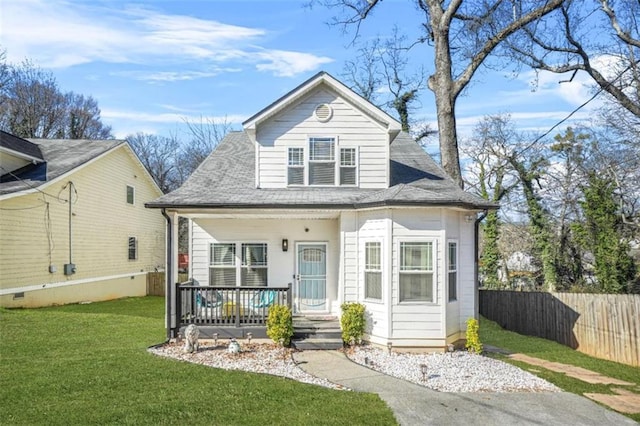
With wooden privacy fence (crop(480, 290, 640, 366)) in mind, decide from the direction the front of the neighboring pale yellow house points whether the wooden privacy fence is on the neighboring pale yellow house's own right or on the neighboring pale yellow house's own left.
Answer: on the neighboring pale yellow house's own left

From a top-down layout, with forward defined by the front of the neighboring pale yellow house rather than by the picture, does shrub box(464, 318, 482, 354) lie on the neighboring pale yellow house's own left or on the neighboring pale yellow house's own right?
on the neighboring pale yellow house's own left

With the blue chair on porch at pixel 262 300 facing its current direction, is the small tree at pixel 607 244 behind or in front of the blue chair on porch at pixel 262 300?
behind

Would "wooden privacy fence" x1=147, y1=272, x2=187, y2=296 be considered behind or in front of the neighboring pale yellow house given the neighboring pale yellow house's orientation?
behind

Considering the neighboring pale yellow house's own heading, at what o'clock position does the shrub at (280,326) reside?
The shrub is roughly at 10 o'clock from the neighboring pale yellow house.

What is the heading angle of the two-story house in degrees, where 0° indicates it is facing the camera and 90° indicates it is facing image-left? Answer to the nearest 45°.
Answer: approximately 0°

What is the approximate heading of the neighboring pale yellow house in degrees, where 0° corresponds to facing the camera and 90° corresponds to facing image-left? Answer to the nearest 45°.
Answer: approximately 45°

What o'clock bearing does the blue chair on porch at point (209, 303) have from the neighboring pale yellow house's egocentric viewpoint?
The blue chair on porch is roughly at 10 o'clock from the neighboring pale yellow house.

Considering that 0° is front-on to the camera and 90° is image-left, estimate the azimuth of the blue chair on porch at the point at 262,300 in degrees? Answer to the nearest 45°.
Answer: approximately 45°

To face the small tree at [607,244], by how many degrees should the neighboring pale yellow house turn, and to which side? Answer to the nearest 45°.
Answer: approximately 90° to its left
